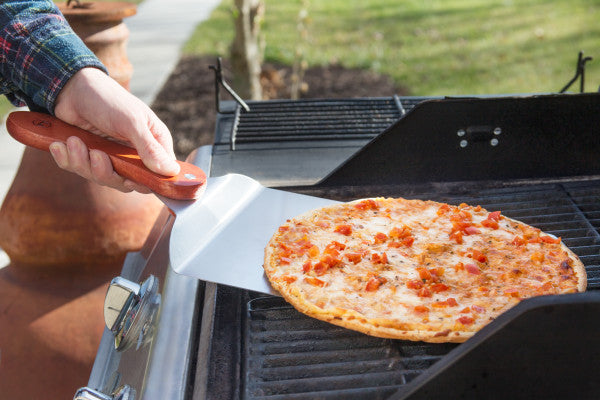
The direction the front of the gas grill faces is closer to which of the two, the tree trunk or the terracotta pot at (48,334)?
the terracotta pot

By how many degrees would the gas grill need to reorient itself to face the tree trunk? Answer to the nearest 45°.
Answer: approximately 45° to its right

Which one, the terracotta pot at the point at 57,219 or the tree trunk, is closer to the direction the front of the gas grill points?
the terracotta pot

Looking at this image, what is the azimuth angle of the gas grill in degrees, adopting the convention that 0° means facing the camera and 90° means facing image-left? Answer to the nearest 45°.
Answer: approximately 90°

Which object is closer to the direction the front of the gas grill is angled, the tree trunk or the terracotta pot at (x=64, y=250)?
the terracotta pot
